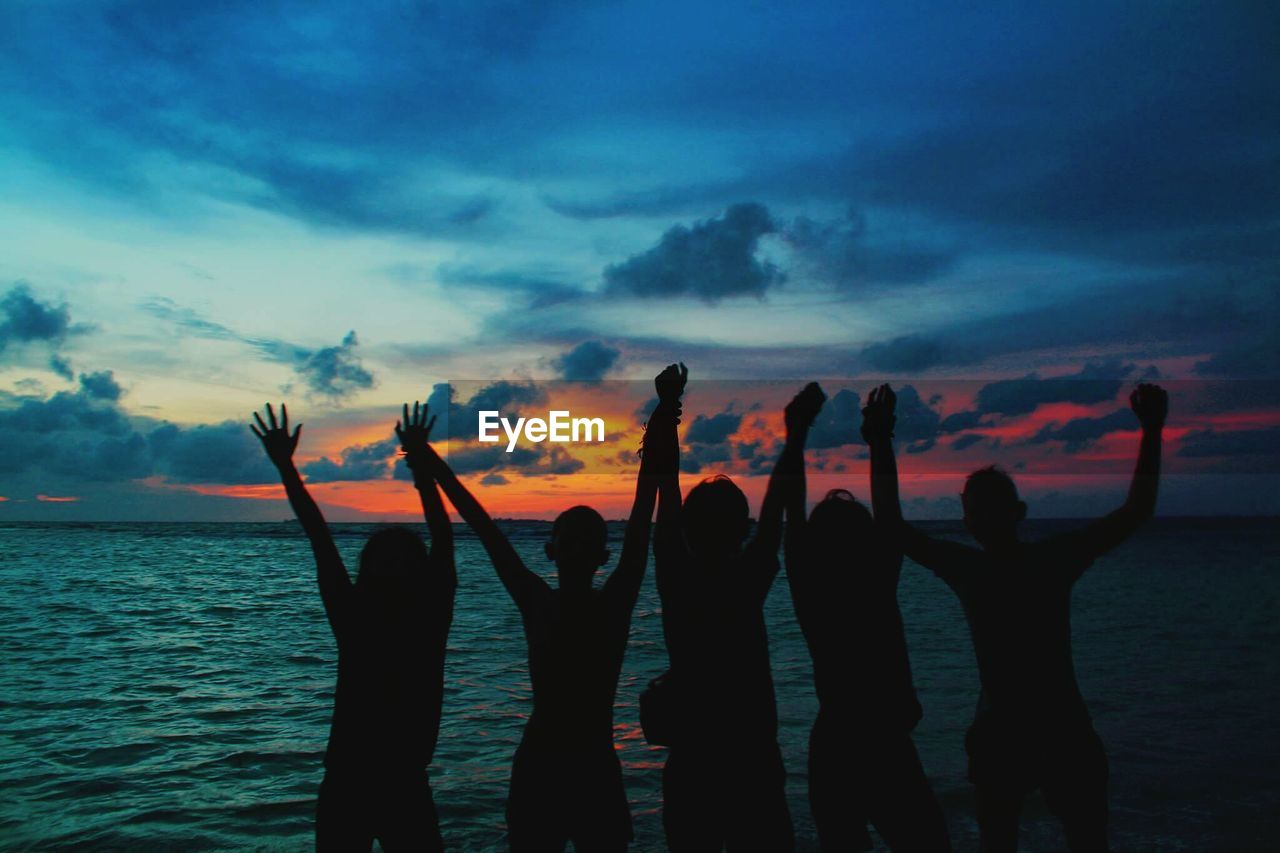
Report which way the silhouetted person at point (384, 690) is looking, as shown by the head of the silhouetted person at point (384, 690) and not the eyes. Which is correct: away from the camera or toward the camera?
away from the camera

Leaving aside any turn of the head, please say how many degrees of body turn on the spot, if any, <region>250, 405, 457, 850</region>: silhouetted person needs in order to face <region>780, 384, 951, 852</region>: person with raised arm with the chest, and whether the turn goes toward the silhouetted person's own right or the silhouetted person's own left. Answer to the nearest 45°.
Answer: approximately 90° to the silhouetted person's own right

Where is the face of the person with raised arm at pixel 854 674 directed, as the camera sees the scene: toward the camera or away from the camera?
away from the camera

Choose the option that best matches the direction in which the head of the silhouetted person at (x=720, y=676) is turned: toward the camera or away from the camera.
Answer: away from the camera

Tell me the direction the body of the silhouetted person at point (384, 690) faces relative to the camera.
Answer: away from the camera

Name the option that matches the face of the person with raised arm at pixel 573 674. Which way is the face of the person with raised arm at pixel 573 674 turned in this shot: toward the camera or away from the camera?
away from the camera
